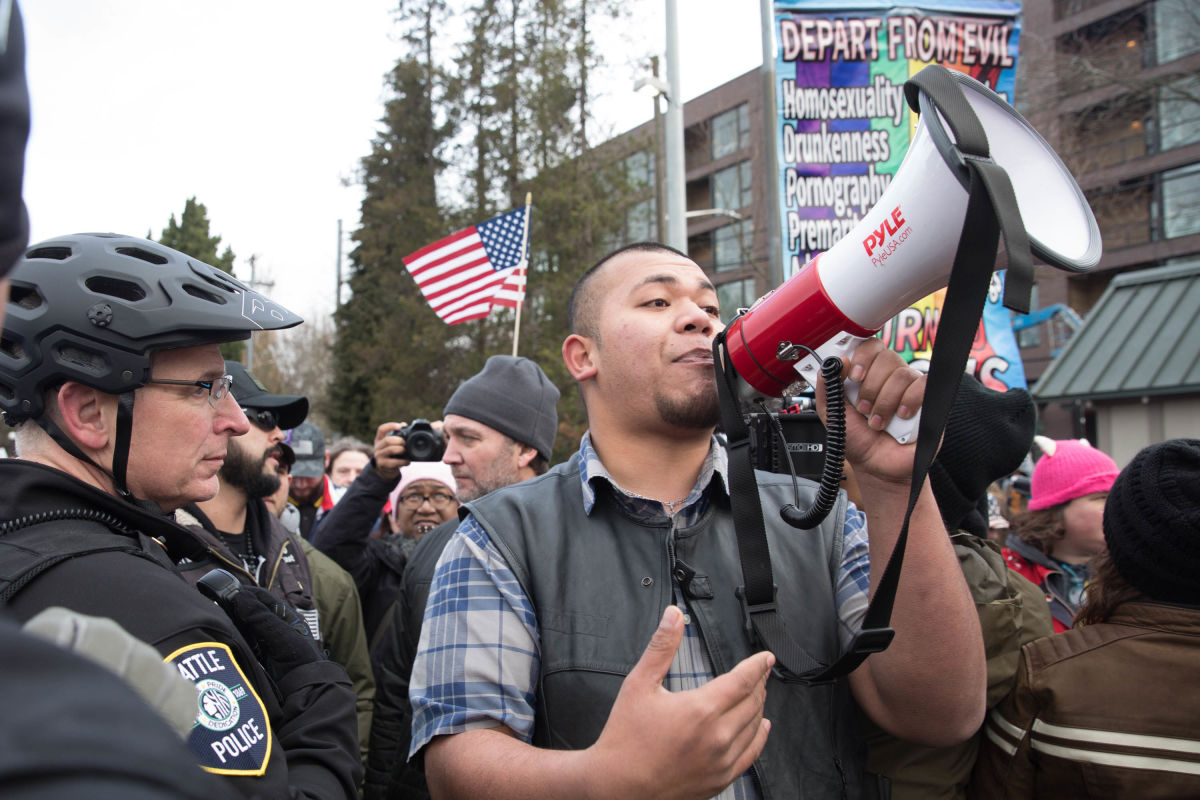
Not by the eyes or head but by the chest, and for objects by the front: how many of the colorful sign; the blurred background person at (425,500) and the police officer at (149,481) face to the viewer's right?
1

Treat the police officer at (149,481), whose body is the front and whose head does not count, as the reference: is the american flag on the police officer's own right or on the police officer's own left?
on the police officer's own left

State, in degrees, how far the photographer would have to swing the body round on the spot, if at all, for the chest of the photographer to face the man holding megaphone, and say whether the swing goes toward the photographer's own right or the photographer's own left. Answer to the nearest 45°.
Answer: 0° — they already face them

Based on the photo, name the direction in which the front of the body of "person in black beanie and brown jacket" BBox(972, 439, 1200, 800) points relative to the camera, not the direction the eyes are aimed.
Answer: away from the camera

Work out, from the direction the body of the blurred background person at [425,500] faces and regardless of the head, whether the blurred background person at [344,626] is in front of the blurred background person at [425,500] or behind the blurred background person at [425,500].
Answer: in front

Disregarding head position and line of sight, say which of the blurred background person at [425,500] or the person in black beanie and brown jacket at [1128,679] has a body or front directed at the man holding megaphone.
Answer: the blurred background person at [425,500]

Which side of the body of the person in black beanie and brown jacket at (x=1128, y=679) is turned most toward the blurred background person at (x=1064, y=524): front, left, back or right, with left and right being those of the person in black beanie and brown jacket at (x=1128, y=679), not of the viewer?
front

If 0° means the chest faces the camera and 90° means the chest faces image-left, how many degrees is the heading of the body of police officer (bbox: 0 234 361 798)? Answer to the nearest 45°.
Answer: approximately 270°

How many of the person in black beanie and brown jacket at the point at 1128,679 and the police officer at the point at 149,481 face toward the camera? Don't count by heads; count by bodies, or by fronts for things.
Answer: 0

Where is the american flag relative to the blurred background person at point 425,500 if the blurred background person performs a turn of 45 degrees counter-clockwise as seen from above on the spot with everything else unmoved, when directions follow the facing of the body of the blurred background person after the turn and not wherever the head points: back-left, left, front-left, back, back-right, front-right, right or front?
back-left

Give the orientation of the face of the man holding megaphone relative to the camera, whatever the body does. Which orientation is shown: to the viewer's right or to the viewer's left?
to the viewer's right

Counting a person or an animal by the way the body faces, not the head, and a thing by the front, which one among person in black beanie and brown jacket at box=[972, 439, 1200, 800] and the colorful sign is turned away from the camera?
the person in black beanie and brown jacket

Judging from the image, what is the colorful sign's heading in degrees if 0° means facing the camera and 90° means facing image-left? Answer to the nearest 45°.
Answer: approximately 0°

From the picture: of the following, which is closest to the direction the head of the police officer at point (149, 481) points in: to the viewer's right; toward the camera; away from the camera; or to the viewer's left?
to the viewer's right
